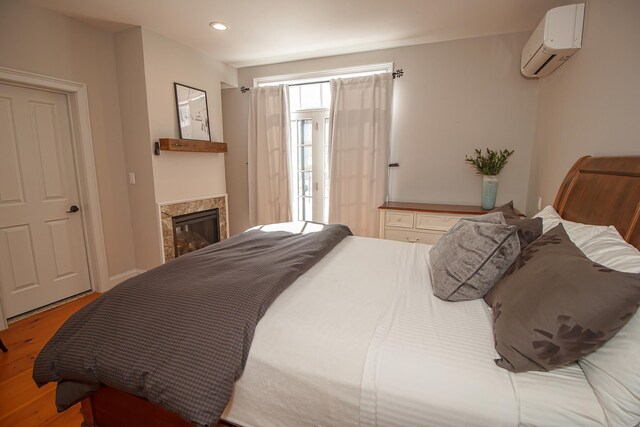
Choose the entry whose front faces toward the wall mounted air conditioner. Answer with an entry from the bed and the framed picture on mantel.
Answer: the framed picture on mantel

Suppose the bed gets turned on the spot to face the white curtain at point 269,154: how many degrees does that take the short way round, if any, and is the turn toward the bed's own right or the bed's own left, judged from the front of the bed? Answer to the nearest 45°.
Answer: approximately 45° to the bed's own right

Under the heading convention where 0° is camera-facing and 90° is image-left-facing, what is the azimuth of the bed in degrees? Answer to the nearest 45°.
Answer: approximately 90°

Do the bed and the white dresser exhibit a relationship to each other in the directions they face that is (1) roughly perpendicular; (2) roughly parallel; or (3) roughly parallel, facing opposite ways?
roughly perpendicular

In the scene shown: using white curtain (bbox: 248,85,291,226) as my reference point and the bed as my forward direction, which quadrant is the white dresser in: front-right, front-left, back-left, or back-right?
front-left

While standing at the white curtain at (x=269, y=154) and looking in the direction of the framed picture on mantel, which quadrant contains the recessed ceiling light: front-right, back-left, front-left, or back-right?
front-left

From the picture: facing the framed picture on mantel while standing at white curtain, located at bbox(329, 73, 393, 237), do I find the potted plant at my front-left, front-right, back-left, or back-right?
back-left

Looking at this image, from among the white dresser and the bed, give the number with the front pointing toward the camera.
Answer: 1

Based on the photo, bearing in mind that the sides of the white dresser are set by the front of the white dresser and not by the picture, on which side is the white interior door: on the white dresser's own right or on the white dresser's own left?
on the white dresser's own right

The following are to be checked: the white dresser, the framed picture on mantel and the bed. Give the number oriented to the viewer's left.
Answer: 1

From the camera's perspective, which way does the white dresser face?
toward the camera

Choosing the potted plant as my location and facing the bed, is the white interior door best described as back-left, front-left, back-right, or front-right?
front-right

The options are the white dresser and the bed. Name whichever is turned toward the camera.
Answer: the white dresser
